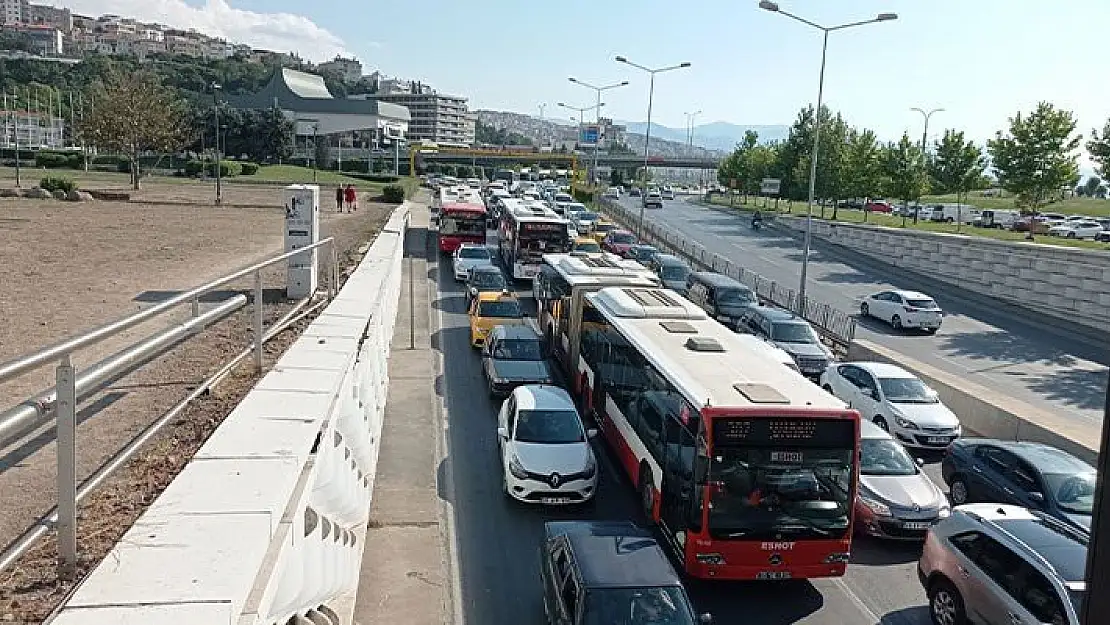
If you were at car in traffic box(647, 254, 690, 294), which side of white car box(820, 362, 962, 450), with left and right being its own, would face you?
back

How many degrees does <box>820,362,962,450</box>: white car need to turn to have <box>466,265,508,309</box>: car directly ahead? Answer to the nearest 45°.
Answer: approximately 180°

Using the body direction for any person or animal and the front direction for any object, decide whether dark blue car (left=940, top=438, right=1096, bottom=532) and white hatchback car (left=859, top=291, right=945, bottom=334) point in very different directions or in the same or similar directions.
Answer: very different directions

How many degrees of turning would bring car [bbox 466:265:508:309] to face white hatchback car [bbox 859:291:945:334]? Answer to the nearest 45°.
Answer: approximately 90° to its left

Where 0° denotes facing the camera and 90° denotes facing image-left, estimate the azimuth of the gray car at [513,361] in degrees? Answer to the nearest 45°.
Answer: approximately 0°

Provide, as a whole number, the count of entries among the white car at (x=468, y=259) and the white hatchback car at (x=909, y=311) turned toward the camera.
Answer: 1

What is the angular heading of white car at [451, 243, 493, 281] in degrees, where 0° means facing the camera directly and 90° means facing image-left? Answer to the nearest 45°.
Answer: approximately 0°

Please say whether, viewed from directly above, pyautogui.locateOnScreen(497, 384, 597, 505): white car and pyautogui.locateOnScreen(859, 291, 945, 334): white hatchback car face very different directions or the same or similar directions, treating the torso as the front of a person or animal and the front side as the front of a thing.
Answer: very different directions
